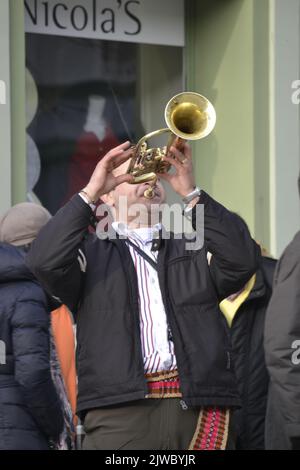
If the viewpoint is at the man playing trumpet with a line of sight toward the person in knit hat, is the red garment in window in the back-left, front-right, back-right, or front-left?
front-right

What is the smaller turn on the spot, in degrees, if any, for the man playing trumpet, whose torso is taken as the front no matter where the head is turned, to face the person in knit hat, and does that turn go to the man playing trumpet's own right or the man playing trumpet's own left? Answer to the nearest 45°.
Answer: approximately 135° to the man playing trumpet's own right

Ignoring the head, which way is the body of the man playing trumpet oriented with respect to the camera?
toward the camera

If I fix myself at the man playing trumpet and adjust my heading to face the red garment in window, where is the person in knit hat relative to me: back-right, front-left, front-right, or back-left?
front-left

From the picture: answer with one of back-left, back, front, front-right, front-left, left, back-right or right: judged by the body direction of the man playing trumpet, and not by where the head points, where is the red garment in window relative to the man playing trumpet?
back
